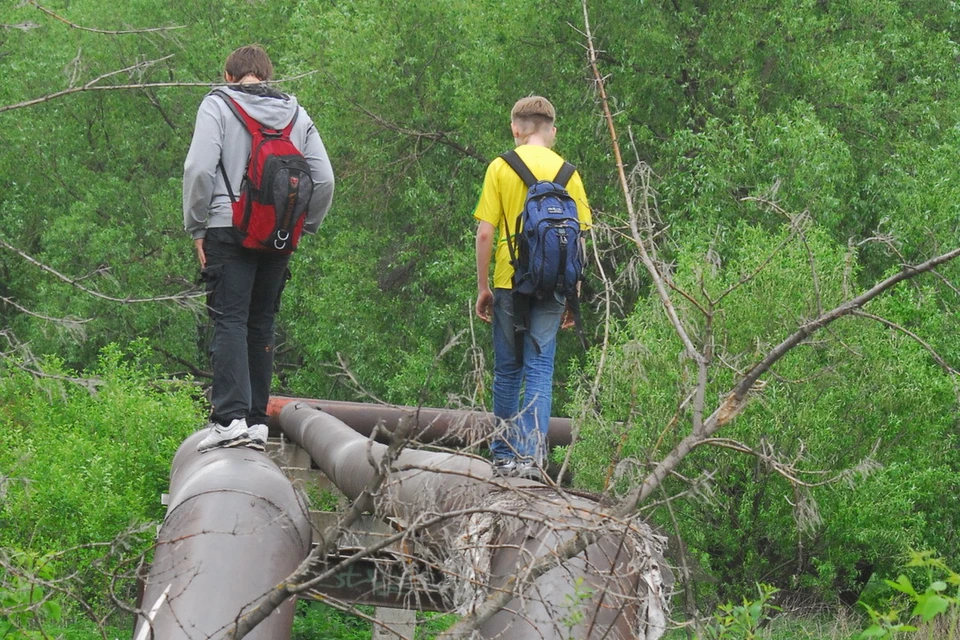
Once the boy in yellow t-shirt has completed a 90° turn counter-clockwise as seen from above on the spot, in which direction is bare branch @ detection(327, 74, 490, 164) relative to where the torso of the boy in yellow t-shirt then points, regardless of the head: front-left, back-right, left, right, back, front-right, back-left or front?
right

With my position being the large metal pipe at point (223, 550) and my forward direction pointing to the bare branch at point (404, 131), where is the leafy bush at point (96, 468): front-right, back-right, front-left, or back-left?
front-left

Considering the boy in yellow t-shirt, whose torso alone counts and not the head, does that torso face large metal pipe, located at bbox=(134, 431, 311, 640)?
no

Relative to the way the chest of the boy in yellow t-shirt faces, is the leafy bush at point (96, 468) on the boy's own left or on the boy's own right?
on the boy's own left

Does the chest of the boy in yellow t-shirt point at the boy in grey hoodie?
no

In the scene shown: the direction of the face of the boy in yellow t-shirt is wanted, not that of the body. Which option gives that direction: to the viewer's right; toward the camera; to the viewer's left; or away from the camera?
away from the camera

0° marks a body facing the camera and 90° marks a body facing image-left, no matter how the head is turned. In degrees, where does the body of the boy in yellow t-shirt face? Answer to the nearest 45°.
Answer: approximately 180°

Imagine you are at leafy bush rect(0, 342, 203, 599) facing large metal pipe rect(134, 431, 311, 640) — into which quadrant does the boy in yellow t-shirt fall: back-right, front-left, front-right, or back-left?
front-left
